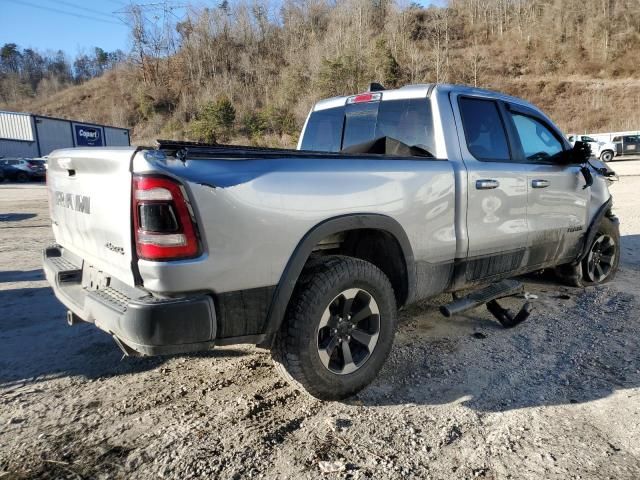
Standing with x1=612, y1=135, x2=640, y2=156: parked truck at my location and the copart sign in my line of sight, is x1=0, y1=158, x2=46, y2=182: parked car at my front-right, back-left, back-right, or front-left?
front-left

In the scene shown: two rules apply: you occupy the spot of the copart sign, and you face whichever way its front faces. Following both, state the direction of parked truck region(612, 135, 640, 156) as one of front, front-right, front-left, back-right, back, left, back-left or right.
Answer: front

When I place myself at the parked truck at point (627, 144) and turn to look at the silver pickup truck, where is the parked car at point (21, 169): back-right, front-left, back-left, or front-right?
front-right

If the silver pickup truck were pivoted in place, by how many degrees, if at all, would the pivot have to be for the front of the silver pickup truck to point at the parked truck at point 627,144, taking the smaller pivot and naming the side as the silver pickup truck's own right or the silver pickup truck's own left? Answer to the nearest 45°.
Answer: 0° — it already faces it

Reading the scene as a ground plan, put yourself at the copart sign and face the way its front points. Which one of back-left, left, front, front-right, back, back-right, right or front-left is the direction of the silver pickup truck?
front-right

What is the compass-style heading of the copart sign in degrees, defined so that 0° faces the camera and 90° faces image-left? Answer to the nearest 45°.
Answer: approximately 315°

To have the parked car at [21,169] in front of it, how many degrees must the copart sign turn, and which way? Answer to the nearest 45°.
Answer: approximately 45° to its right

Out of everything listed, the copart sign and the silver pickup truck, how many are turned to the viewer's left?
0

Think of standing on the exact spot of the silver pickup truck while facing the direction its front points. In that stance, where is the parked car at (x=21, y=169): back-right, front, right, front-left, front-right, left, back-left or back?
left

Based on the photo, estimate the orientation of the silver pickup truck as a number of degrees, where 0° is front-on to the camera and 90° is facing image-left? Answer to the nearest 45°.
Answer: approximately 225°
